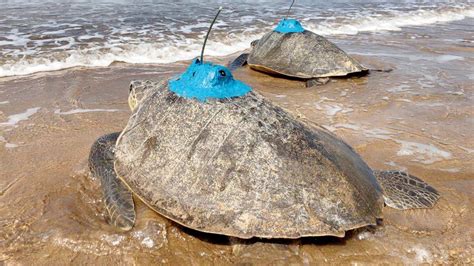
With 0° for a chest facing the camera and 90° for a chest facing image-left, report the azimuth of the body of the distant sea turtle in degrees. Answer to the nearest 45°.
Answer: approximately 135°

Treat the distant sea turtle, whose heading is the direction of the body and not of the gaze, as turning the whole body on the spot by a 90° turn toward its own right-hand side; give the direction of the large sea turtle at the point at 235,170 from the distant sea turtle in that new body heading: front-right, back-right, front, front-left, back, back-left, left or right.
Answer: back-right

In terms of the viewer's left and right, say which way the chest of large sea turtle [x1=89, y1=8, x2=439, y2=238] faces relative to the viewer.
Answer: facing away from the viewer and to the left of the viewer
